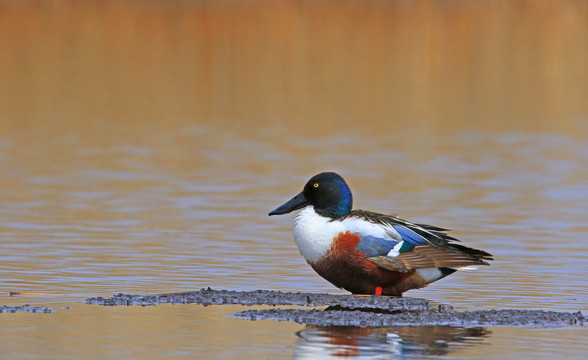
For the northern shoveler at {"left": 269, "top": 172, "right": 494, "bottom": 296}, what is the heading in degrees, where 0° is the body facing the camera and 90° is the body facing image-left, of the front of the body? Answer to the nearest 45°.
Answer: approximately 90°

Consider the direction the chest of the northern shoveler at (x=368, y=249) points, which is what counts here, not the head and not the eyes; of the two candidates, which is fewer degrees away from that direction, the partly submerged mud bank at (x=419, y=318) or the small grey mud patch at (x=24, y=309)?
the small grey mud patch
